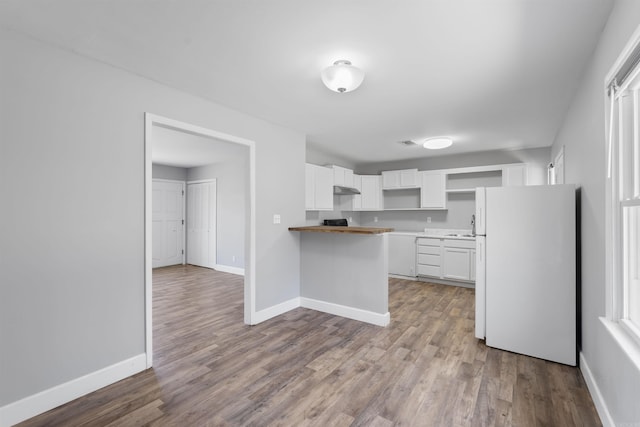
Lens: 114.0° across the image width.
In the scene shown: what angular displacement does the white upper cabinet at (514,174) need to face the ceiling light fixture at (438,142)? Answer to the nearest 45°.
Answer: approximately 45° to its right

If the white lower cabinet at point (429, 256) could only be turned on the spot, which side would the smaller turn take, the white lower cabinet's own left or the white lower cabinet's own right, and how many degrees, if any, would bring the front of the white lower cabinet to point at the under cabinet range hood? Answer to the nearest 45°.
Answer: approximately 90° to the white lower cabinet's own right

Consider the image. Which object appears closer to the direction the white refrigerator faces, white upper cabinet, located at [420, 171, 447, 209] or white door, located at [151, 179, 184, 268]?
the white door

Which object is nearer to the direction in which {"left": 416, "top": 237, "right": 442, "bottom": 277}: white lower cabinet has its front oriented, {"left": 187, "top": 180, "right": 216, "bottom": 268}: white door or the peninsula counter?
the peninsula counter

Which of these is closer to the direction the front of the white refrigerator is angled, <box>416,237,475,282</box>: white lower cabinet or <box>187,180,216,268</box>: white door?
the white door

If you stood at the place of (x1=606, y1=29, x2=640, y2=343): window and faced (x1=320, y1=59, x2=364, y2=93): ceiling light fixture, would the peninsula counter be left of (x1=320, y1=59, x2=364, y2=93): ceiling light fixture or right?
right
